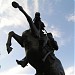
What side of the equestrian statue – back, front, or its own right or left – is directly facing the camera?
left
